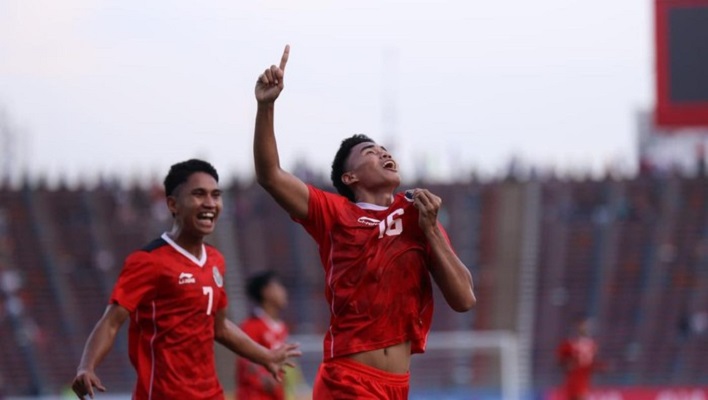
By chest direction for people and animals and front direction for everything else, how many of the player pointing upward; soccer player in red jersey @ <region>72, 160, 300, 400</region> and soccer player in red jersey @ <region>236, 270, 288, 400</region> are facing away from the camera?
0

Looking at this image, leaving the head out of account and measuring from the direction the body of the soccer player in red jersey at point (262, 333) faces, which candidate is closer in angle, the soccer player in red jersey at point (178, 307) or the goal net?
the soccer player in red jersey

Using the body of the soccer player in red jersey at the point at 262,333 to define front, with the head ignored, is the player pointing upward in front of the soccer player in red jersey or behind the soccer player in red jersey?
in front

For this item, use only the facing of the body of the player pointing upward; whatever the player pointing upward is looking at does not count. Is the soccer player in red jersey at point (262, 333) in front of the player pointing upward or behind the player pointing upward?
behind

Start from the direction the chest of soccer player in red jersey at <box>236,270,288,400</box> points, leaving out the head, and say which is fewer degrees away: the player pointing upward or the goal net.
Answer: the player pointing upward

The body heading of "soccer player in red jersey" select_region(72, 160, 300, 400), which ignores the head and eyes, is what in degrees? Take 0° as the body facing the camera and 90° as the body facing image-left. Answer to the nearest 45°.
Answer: approximately 315°

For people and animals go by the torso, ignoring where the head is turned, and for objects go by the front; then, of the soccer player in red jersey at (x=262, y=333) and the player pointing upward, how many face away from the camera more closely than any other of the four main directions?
0

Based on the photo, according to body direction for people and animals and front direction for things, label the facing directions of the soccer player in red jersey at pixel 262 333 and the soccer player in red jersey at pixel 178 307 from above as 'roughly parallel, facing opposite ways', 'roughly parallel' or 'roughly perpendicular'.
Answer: roughly parallel

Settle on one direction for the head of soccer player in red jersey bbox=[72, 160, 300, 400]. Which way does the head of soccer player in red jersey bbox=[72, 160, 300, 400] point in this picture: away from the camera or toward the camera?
toward the camera

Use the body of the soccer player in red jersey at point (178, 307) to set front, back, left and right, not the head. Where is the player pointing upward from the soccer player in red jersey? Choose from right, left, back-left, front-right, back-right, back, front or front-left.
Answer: front

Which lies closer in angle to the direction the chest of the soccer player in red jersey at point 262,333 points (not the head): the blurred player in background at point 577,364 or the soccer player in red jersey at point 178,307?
the soccer player in red jersey
